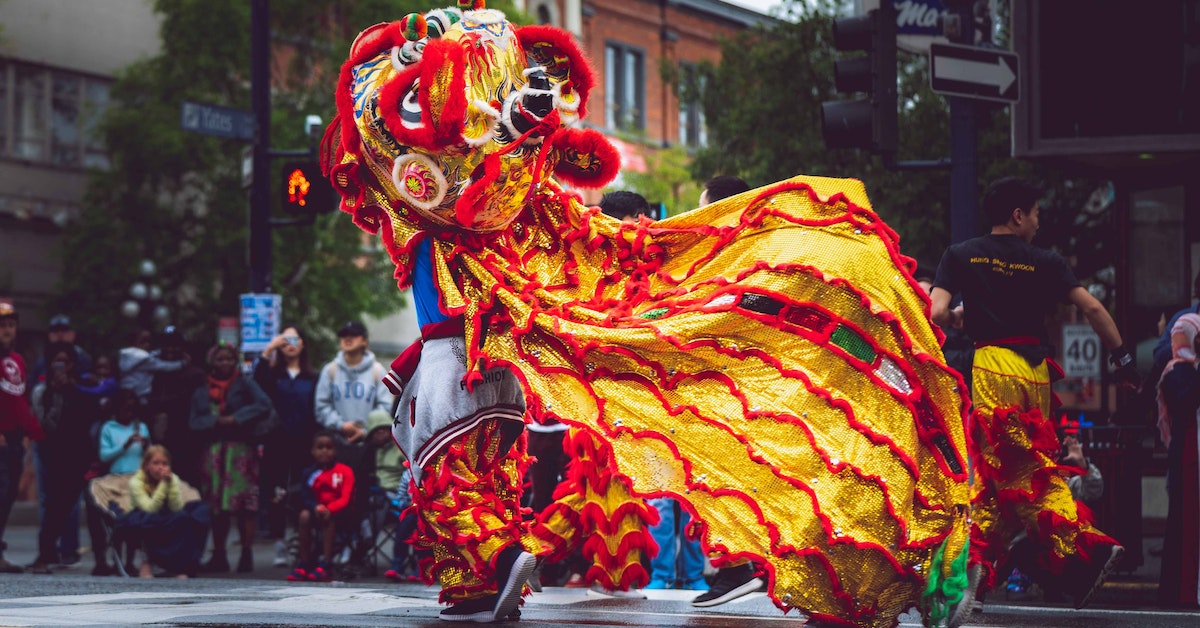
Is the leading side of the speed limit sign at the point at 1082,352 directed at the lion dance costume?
yes

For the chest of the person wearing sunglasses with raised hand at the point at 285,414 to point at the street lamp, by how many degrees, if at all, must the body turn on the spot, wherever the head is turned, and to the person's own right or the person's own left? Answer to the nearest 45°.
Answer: approximately 180°

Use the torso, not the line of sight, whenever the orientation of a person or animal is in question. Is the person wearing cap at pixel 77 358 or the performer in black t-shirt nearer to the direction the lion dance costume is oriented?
the person wearing cap

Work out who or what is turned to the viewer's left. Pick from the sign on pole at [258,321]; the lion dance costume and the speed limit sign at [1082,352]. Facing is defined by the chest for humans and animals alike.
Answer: the lion dance costume

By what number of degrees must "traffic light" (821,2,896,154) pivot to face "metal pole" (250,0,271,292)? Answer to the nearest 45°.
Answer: approximately 45° to its right
